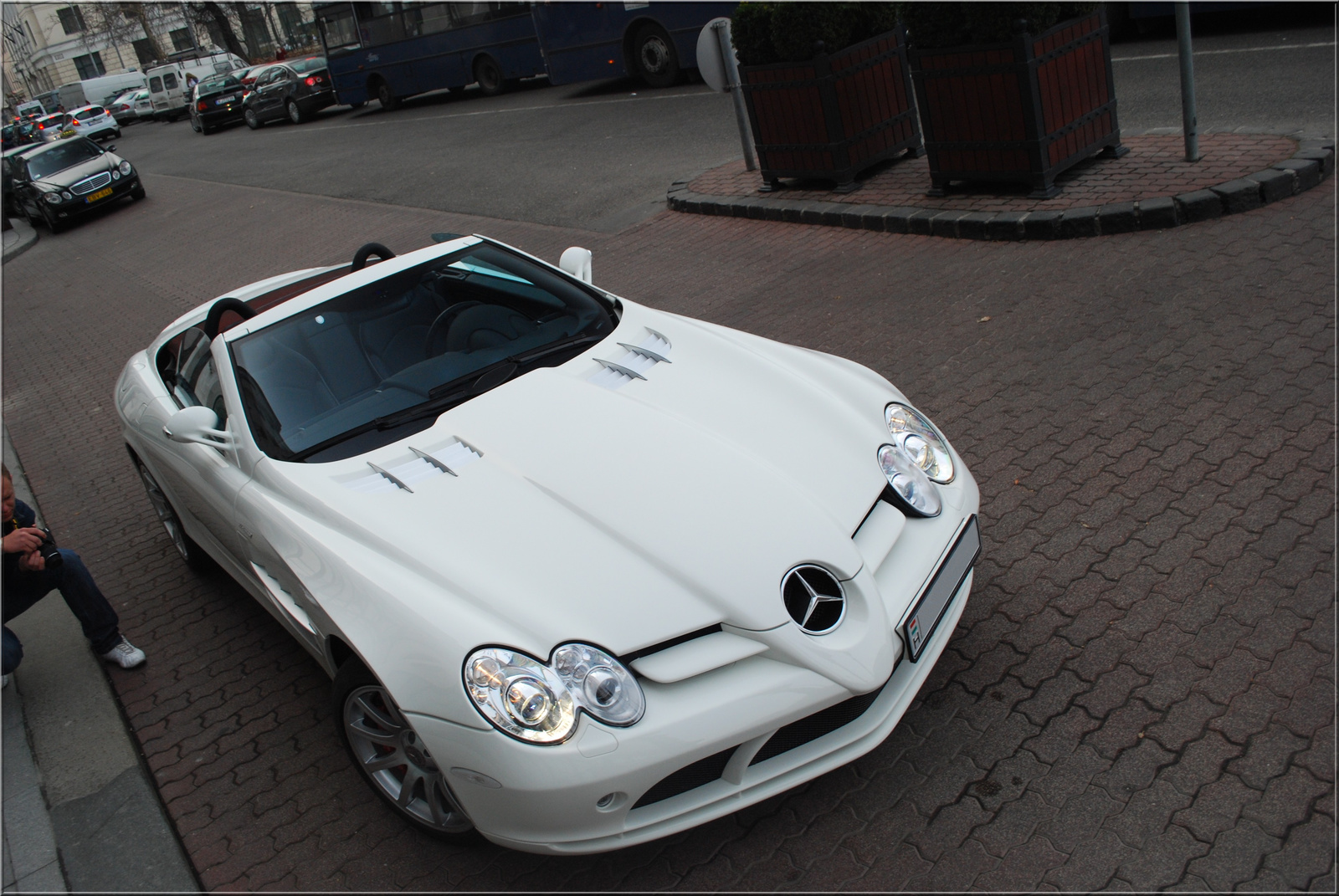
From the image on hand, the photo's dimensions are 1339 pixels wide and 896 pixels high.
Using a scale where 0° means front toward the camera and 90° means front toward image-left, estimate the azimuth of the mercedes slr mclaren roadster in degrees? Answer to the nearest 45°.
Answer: approximately 315°

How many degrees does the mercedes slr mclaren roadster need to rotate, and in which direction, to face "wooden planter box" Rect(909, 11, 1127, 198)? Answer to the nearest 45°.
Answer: approximately 90° to its left

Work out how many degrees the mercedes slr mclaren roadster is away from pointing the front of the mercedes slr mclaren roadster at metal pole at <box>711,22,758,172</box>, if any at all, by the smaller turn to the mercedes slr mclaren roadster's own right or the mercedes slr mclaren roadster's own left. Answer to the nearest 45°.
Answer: approximately 135° to the mercedes slr mclaren roadster's own left

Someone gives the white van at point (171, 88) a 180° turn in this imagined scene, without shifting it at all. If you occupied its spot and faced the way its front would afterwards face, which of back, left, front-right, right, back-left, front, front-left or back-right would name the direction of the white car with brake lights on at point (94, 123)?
front

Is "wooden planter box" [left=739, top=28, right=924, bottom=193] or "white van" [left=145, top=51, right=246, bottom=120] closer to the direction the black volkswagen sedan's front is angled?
the white van

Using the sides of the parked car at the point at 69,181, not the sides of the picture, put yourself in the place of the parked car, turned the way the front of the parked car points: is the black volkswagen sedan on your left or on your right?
on your left

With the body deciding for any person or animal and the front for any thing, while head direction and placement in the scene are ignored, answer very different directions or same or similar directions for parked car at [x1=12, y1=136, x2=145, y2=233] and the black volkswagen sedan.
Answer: very different directions

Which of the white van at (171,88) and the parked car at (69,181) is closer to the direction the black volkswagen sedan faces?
the white van

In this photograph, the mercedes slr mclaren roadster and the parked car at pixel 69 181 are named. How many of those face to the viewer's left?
0

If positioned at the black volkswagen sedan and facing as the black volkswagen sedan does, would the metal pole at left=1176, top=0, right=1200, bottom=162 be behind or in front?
behind

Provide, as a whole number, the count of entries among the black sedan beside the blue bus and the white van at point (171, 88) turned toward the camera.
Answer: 0

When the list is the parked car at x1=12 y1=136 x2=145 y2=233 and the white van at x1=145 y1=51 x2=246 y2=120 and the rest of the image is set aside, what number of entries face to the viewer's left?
0

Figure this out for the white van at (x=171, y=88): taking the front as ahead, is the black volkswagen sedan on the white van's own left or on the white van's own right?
on the white van's own right

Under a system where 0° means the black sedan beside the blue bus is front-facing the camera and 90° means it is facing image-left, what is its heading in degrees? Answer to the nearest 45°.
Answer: approximately 135°
